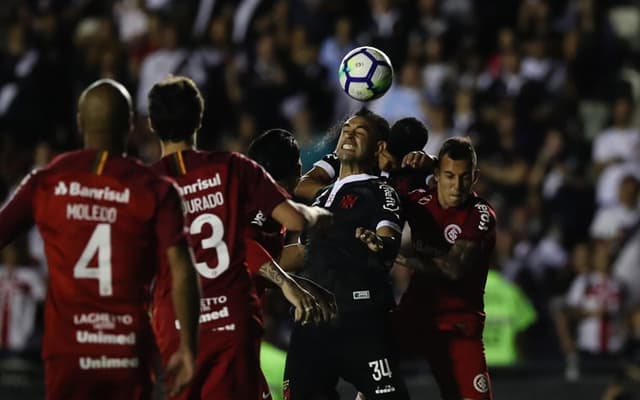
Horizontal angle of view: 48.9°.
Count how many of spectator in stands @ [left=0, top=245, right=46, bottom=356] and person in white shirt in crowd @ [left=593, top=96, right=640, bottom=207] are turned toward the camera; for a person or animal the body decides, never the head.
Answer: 2

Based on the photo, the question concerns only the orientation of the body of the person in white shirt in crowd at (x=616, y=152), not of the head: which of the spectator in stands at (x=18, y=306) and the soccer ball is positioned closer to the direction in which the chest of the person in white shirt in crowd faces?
the soccer ball

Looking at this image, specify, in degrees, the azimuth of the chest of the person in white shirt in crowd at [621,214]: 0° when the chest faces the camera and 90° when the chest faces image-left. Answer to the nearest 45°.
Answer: approximately 45°

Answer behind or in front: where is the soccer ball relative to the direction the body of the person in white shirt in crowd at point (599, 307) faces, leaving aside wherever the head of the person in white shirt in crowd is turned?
in front

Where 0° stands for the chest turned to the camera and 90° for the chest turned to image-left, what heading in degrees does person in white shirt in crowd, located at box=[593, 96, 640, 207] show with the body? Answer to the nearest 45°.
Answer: approximately 0°

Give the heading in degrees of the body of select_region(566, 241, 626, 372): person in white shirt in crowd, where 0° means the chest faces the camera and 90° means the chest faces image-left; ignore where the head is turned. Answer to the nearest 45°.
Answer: approximately 0°
